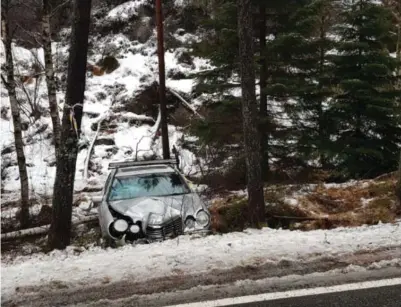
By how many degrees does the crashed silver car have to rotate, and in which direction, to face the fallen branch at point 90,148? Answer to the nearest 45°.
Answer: approximately 180°

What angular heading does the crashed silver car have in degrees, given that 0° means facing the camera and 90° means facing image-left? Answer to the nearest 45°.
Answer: approximately 0°

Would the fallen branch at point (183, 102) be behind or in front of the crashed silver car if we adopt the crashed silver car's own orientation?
behind

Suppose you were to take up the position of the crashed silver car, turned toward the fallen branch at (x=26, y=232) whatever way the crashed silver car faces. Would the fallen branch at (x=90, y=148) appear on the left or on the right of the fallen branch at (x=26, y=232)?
right

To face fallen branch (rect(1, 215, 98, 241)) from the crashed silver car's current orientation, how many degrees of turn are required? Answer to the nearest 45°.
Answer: approximately 135° to its right

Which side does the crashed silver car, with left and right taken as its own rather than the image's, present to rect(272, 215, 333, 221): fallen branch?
left

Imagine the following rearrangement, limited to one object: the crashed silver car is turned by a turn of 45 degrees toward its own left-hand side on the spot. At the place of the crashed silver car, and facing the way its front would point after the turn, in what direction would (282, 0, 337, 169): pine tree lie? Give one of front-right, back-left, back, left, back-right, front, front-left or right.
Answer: left

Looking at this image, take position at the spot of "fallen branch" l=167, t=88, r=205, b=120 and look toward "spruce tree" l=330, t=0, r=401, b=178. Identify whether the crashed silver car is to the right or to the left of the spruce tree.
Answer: right

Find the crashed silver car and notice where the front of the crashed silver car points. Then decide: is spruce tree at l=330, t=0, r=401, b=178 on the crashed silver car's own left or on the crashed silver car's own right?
on the crashed silver car's own left
